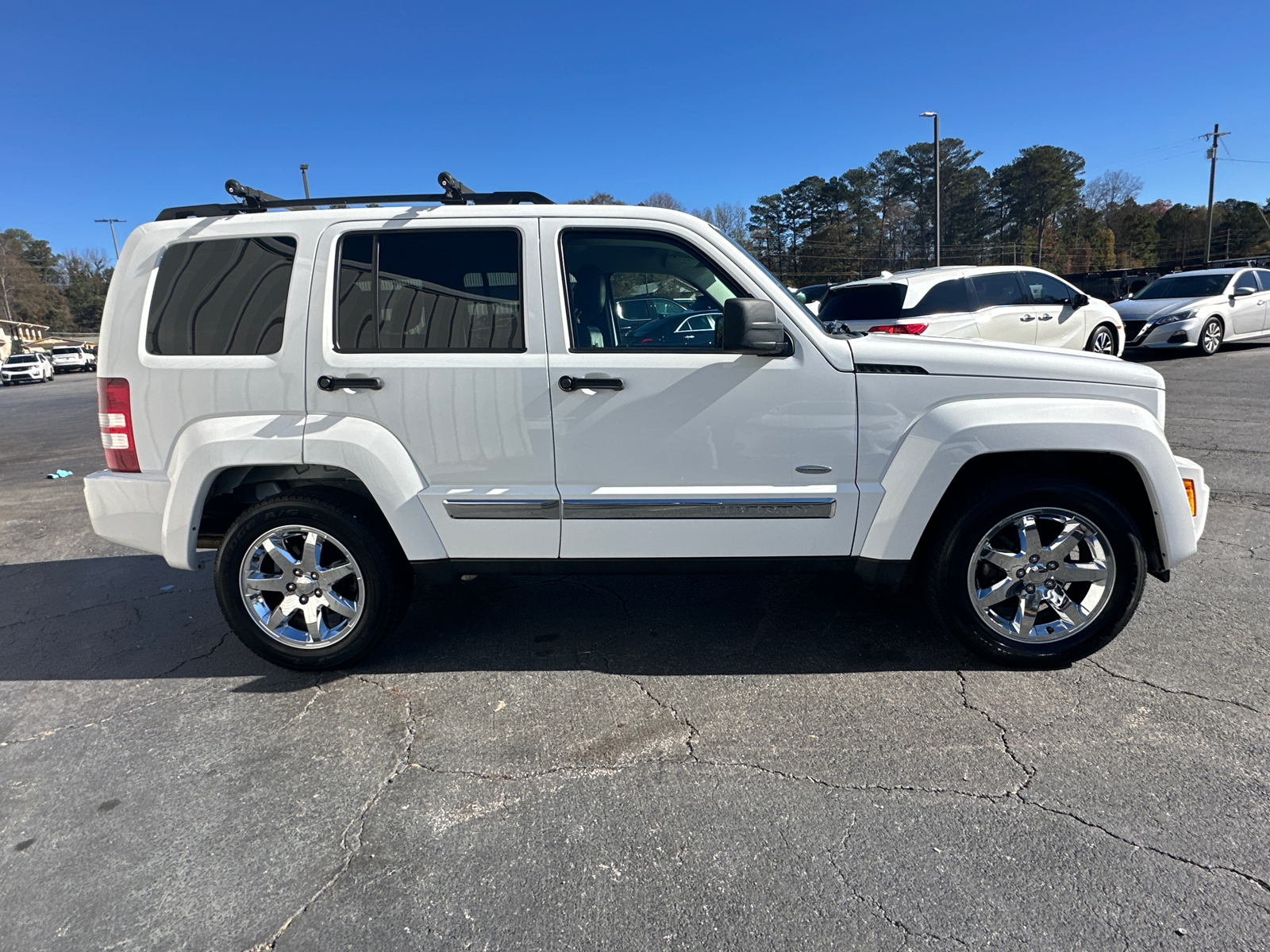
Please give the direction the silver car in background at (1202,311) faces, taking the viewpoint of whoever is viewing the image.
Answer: facing the viewer and to the left of the viewer

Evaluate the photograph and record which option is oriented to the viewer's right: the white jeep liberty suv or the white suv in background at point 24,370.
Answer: the white jeep liberty suv

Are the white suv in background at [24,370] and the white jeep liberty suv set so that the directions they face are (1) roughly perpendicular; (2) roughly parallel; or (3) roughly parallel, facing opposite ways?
roughly perpendicular

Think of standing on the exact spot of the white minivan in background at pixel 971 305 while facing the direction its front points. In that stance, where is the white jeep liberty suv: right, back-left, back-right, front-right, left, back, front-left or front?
back-right

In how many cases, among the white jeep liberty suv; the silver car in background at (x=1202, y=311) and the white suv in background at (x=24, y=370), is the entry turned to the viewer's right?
1

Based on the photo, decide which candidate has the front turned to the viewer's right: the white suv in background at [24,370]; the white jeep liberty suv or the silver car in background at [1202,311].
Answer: the white jeep liberty suv

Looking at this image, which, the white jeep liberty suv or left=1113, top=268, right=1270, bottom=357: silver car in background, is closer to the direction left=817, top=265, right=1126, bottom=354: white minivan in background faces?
the silver car in background

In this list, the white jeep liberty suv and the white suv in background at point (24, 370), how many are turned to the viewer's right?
1

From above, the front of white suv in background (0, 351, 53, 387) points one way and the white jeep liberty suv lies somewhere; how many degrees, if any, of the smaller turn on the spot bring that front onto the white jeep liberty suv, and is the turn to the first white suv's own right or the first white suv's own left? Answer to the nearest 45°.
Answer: approximately 45° to the first white suv's own left

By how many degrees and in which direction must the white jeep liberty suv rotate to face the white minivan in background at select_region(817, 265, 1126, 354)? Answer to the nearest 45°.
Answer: approximately 45° to its left

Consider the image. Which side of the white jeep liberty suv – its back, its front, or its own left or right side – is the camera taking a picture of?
right

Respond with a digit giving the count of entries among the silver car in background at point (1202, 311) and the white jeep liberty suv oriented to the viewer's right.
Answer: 1

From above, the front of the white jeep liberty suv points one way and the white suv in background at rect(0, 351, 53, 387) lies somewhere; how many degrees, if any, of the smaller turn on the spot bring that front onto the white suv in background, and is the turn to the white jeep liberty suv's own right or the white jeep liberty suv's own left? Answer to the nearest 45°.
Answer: approximately 135° to the white jeep liberty suv's own left

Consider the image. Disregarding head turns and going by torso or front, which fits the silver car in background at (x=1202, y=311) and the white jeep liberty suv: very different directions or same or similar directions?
very different directions

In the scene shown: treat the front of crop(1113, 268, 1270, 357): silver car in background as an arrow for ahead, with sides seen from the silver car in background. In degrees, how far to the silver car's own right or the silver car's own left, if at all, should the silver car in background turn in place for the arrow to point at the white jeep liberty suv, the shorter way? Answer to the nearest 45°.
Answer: approximately 45° to the silver car's own left

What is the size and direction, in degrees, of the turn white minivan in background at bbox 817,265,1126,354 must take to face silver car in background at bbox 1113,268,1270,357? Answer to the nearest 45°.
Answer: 0° — it already faces it
